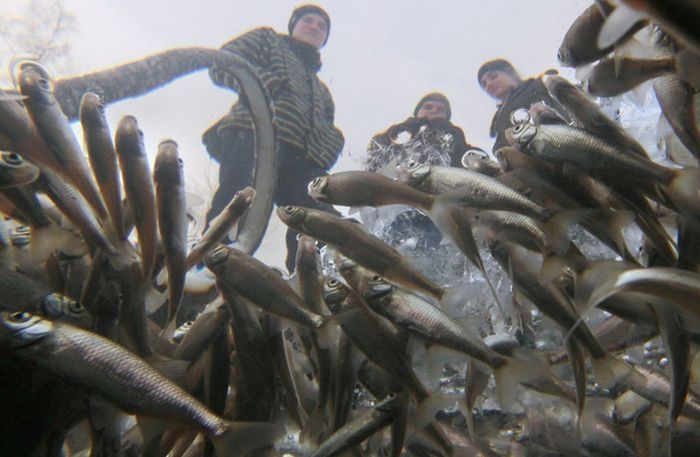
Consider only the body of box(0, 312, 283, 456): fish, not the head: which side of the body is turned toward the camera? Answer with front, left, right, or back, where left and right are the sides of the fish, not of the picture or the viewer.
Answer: left

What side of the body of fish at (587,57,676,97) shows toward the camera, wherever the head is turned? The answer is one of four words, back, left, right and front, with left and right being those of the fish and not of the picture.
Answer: left

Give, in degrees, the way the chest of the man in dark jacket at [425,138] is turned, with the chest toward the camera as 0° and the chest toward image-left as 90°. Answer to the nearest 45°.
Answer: approximately 0°

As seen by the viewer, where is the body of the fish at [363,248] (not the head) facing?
to the viewer's left

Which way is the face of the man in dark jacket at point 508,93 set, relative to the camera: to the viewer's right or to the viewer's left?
to the viewer's left

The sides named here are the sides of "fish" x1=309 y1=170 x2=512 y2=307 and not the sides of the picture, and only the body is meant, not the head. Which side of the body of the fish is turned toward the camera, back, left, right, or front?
left

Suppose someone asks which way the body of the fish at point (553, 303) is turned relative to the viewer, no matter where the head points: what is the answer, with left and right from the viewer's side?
facing to the left of the viewer

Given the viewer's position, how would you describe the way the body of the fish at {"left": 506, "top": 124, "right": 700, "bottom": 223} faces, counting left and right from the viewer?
facing to the left of the viewer
